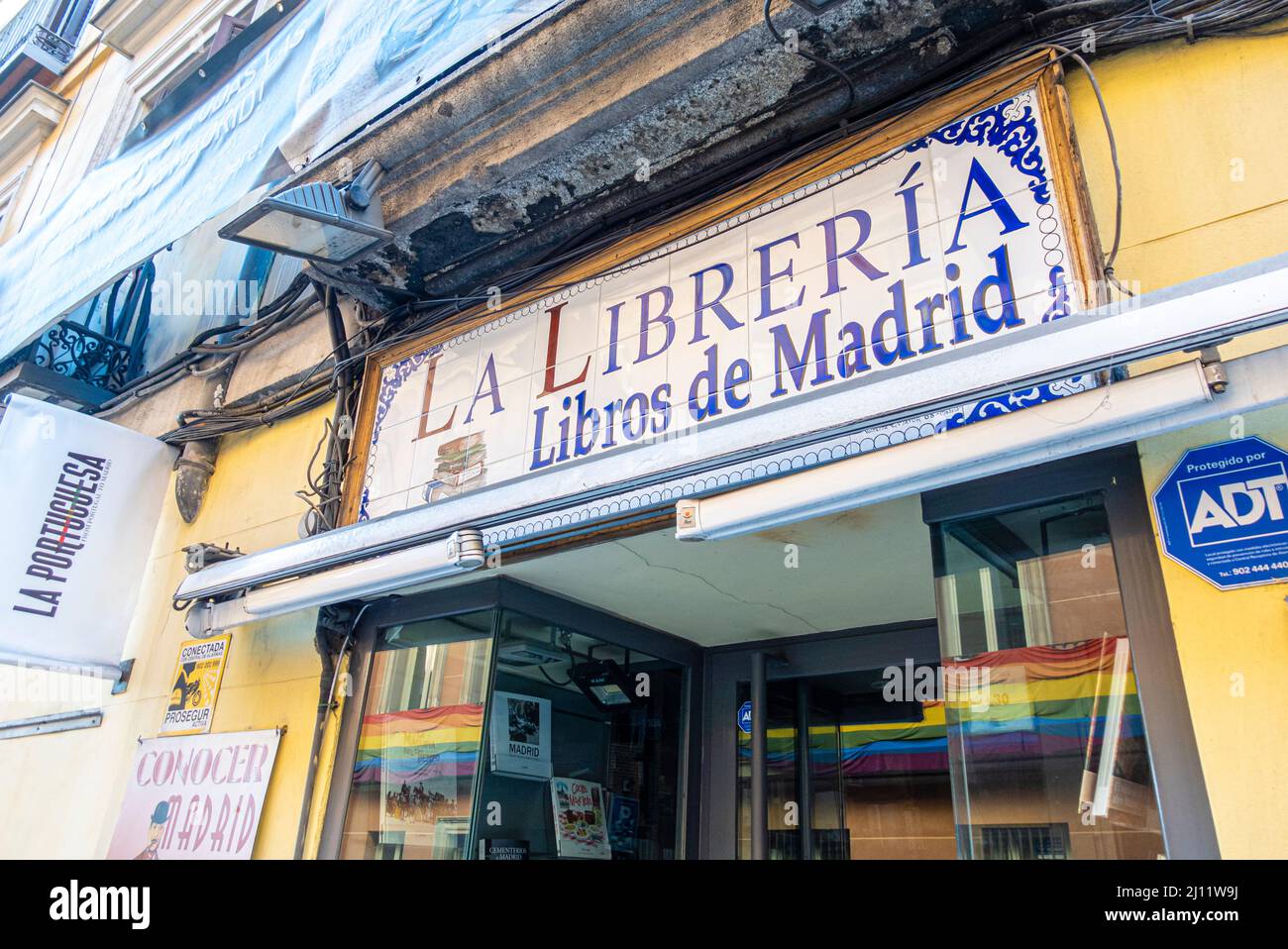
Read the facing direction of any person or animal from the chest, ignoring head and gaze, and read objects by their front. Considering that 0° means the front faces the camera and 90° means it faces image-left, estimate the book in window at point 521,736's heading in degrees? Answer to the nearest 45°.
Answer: approximately 315°

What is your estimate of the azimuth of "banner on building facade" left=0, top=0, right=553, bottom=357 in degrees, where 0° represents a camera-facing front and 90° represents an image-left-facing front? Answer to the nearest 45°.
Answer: approximately 45°

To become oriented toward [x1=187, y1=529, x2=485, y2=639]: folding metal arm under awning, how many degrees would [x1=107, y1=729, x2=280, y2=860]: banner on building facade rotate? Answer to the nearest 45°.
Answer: approximately 45° to its left

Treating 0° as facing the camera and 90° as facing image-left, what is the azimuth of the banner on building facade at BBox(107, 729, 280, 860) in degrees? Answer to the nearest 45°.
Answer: approximately 45°

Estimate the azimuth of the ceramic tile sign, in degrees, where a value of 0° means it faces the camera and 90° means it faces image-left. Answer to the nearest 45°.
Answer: approximately 45°

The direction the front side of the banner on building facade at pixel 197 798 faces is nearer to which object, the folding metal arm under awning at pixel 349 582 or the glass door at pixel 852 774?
the folding metal arm under awning
